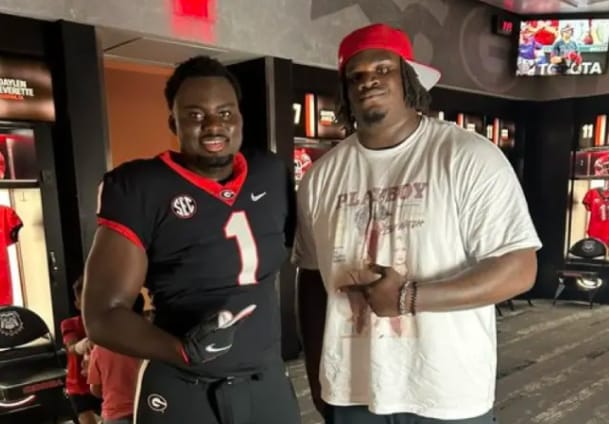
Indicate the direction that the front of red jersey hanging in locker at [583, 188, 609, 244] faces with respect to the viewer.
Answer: facing the viewer

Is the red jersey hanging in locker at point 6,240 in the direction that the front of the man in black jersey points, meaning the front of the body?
no

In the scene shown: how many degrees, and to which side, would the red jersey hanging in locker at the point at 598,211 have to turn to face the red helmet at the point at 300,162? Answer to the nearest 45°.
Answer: approximately 45° to its right

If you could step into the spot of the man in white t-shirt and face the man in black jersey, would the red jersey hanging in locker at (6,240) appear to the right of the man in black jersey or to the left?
right

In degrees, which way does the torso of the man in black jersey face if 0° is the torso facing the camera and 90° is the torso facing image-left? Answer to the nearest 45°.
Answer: approximately 315°

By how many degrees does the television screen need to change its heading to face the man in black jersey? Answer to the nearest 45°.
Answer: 0° — it already faces them

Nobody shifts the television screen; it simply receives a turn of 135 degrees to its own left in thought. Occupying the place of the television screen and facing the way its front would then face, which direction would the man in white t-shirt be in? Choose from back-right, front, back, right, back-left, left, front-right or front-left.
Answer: back-right

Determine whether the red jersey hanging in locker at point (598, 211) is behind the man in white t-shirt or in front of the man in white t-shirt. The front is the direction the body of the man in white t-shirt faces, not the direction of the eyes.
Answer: behind

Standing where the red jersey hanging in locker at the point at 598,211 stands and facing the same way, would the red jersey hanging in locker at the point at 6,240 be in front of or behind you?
in front

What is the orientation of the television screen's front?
toward the camera

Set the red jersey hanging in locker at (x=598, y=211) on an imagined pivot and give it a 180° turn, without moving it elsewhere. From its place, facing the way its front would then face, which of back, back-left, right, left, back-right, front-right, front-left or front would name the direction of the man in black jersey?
back

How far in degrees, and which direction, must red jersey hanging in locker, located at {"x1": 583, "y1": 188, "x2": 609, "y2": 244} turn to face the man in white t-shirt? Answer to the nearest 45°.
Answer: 0° — it already faces them

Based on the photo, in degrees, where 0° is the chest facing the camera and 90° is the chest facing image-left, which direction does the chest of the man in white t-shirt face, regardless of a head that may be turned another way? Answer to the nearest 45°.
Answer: approximately 45°
